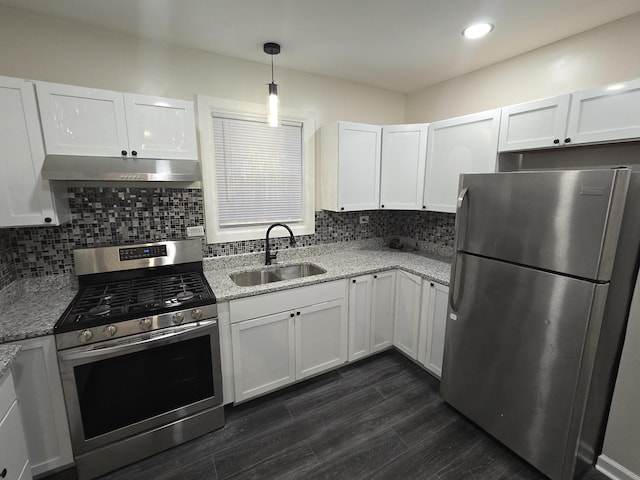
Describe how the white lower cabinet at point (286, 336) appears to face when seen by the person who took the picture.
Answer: facing the viewer and to the right of the viewer

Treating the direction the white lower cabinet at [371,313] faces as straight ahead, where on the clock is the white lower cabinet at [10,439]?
the white lower cabinet at [10,439] is roughly at 3 o'clock from the white lower cabinet at [371,313].

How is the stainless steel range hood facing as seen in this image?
toward the camera

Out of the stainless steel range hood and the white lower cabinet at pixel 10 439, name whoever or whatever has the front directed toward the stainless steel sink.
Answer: the white lower cabinet

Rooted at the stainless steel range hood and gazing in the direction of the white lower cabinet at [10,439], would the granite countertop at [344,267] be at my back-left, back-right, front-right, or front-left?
back-left

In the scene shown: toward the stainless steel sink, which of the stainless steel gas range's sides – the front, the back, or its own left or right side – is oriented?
left

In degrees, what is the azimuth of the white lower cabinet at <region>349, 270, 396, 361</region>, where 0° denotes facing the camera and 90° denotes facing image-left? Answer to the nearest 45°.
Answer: approximately 315°

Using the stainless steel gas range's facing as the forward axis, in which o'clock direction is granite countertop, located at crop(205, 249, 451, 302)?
The granite countertop is roughly at 9 o'clock from the stainless steel gas range.

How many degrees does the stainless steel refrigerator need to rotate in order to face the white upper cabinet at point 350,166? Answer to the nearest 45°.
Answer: approximately 45° to its right

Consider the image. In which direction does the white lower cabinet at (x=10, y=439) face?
to the viewer's right

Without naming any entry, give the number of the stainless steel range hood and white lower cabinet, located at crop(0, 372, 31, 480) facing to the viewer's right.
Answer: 1
